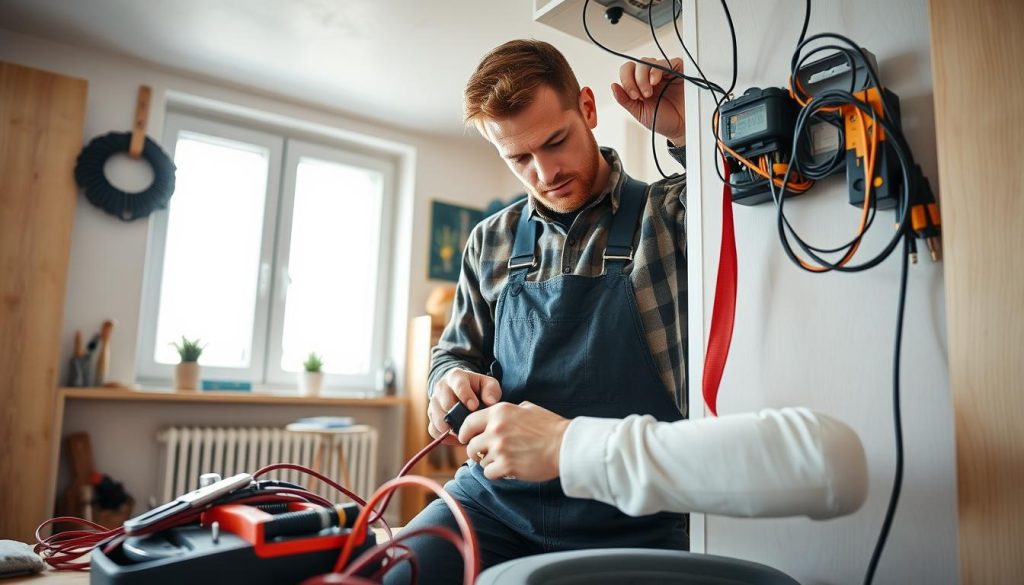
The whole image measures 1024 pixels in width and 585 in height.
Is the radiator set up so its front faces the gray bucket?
yes

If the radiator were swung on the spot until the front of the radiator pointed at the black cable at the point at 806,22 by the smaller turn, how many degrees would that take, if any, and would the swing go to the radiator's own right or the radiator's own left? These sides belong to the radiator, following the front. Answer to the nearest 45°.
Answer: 0° — it already faces it

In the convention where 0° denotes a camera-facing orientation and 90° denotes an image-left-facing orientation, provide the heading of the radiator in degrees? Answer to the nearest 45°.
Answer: approximately 0°
